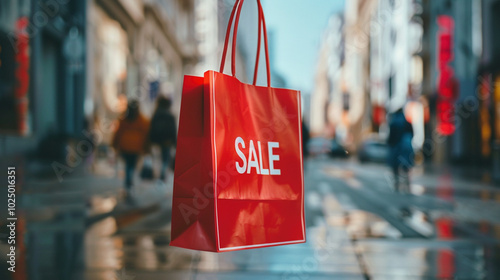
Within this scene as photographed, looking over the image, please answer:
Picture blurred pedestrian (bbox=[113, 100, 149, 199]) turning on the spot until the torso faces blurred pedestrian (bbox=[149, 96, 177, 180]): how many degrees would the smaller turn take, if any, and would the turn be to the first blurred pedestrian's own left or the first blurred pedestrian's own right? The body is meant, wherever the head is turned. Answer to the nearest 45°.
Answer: approximately 90° to the first blurred pedestrian's own right

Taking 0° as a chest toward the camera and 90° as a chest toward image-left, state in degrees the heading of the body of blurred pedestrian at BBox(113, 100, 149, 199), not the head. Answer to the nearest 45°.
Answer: approximately 180°

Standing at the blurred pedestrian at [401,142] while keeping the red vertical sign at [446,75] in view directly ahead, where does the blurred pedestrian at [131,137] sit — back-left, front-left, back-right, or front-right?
back-left

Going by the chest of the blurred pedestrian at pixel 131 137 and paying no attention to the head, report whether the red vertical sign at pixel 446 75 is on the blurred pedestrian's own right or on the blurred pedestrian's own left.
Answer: on the blurred pedestrian's own right

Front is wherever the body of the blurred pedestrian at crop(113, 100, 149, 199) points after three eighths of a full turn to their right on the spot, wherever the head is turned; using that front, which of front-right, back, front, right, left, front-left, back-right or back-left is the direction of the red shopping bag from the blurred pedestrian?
front-right

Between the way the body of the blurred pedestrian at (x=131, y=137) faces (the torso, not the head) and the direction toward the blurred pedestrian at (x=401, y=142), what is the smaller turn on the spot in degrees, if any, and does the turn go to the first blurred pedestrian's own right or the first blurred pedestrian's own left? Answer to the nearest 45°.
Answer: approximately 90° to the first blurred pedestrian's own right
